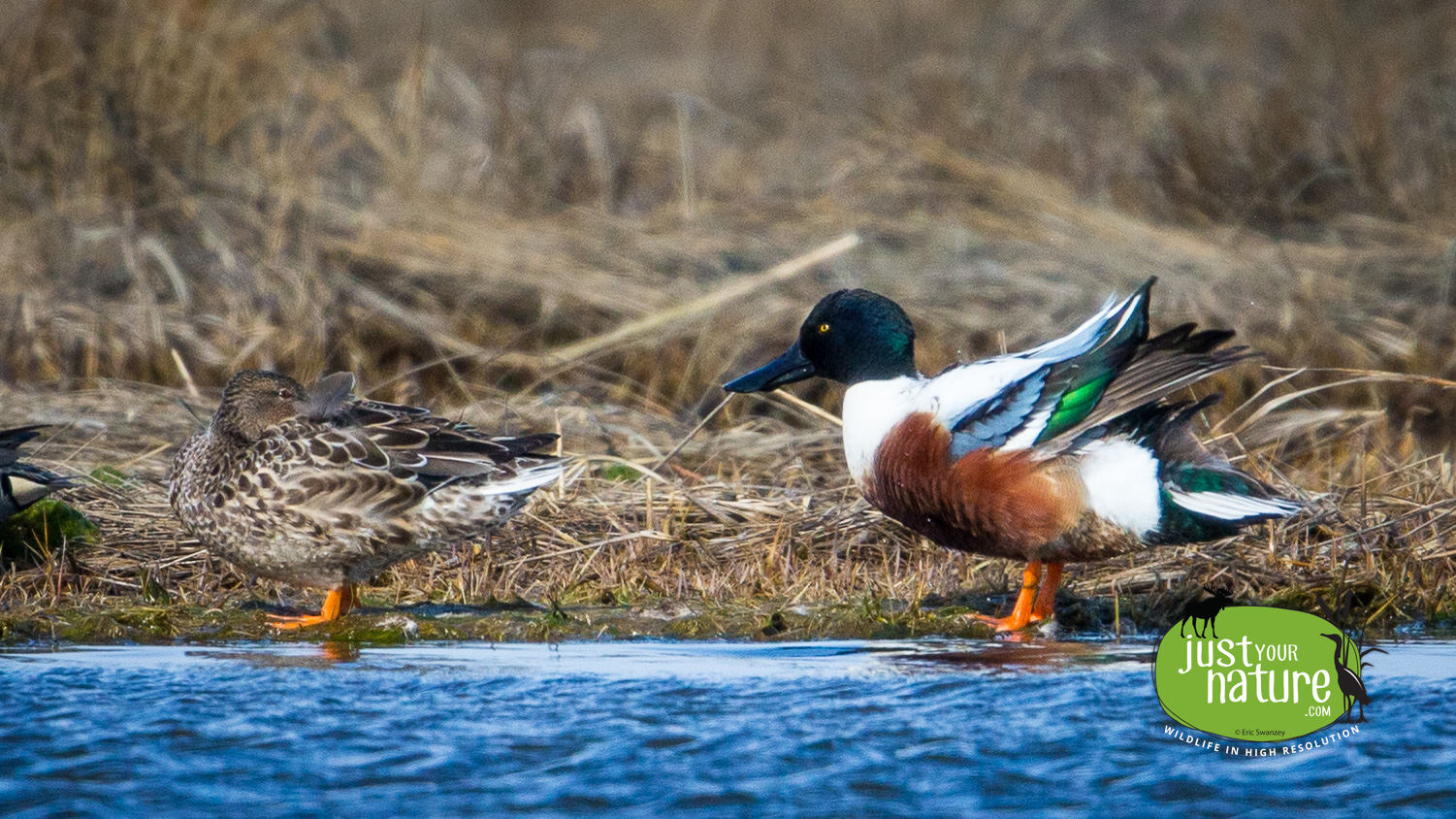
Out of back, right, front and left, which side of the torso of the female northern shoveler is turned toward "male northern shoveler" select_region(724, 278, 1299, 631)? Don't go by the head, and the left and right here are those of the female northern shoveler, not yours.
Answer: back

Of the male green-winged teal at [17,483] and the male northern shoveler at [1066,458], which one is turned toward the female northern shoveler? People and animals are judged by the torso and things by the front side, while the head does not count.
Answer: the male northern shoveler at [1066,458]

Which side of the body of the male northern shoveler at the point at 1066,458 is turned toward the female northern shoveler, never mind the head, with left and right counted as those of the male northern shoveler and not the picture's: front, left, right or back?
front

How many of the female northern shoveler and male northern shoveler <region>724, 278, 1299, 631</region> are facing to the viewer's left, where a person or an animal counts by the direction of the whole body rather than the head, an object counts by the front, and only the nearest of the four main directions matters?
2

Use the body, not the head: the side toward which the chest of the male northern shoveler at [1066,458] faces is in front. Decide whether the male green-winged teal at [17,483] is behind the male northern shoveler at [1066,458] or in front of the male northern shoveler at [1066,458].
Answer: in front

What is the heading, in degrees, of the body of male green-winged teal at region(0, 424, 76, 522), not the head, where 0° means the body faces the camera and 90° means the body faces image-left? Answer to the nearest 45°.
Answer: approximately 90°

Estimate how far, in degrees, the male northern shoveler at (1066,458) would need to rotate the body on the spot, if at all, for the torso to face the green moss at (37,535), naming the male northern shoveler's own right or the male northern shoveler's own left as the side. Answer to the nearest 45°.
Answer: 0° — it already faces it

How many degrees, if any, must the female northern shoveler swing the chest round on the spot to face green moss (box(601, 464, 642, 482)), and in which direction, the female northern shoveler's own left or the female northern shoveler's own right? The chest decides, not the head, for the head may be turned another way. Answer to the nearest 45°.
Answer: approximately 135° to the female northern shoveler's own right

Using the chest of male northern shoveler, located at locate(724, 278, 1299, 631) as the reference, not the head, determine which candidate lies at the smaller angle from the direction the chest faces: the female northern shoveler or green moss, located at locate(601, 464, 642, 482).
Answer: the female northern shoveler

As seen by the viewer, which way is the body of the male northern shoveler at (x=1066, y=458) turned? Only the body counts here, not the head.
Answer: to the viewer's left

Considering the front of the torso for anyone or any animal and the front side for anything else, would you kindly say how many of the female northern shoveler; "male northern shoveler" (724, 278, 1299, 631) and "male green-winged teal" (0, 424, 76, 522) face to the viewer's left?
3

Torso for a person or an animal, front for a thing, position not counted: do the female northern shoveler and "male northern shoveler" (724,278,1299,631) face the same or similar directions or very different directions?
same or similar directions

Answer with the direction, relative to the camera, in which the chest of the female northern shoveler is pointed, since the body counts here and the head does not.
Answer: to the viewer's left

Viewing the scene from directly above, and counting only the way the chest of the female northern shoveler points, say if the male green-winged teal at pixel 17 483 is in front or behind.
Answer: in front
